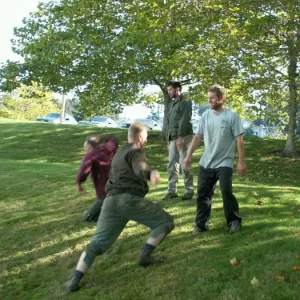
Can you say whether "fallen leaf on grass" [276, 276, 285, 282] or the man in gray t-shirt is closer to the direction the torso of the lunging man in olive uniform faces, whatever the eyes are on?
the man in gray t-shirt

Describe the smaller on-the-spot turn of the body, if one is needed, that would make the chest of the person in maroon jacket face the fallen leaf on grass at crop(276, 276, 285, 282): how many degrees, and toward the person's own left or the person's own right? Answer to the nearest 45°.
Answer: approximately 90° to the person's own left

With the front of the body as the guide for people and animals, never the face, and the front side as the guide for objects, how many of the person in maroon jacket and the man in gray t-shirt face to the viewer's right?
0

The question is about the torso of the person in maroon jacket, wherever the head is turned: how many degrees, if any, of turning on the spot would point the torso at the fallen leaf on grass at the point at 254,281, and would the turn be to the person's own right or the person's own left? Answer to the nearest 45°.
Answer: approximately 90° to the person's own left

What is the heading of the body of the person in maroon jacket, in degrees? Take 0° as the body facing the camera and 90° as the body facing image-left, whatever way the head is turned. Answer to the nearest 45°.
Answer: approximately 45°

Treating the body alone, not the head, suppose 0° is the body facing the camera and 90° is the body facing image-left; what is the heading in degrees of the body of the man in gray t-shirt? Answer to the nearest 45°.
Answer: approximately 45°
